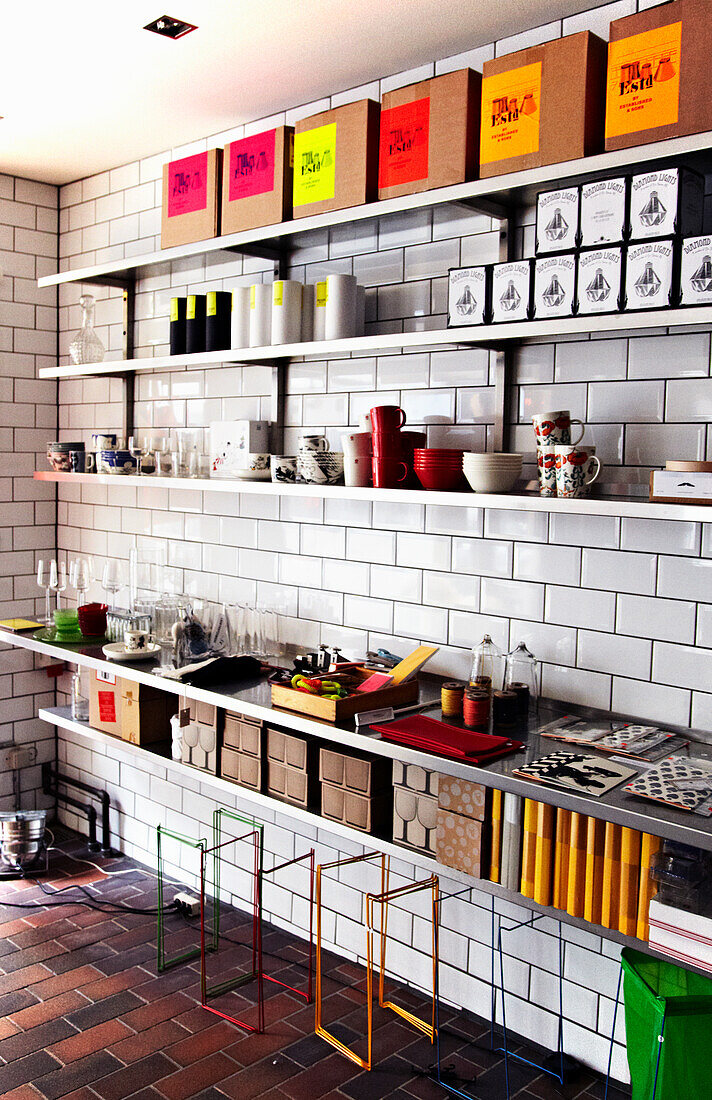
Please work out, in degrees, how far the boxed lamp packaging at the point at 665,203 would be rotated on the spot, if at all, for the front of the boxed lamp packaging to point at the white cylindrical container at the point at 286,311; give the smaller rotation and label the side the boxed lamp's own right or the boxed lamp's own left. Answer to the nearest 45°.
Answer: approximately 90° to the boxed lamp's own right

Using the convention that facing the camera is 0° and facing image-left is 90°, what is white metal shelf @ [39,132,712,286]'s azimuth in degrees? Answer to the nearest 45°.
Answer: approximately 45°

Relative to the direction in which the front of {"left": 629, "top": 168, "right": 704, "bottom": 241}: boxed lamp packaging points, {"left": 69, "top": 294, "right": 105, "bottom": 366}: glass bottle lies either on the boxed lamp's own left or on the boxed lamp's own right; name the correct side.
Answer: on the boxed lamp's own right

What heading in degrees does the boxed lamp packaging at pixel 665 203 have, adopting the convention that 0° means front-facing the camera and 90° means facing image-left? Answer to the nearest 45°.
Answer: approximately 45°

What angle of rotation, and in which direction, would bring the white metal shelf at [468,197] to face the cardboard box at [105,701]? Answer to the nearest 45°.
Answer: approximately 90° to its right

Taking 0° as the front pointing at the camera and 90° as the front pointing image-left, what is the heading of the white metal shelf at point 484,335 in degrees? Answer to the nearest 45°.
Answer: approximately 45°
